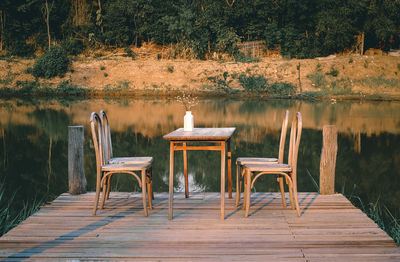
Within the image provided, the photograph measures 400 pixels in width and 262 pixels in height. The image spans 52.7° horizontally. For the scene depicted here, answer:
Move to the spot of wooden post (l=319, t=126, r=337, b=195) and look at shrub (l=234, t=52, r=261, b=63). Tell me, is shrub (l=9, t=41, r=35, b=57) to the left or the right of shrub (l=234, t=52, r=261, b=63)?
left

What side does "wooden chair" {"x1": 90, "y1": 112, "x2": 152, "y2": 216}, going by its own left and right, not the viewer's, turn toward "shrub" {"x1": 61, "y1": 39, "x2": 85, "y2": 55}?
left

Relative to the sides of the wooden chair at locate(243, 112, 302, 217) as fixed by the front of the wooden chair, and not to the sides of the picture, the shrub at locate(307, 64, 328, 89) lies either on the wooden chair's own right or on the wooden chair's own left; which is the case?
on the wooden chair's own right

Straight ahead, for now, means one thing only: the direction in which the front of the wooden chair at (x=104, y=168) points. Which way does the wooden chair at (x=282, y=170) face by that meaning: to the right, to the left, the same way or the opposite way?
the opposite way

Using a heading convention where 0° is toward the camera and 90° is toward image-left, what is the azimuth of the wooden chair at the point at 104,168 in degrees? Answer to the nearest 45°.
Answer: approximately 270°

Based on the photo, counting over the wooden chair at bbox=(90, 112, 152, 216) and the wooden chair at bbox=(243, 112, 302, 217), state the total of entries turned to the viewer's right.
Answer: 1

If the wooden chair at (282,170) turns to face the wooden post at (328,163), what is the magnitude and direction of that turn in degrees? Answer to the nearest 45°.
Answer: approximately 135° to its right

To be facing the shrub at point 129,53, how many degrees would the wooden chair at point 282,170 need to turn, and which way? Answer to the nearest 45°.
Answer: approximately 45° to its right

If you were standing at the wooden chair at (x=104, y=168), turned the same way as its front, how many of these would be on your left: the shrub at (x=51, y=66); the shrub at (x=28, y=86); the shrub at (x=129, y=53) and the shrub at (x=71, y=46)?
4

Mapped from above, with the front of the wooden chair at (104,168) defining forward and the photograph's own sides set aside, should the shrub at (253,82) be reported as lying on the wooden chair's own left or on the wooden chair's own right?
on the wooden chair's own left

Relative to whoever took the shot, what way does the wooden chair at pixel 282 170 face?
facing to the left of the viewer

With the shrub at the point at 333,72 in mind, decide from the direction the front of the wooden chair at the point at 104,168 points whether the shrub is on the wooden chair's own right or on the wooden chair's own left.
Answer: on the wooden chair's own left
